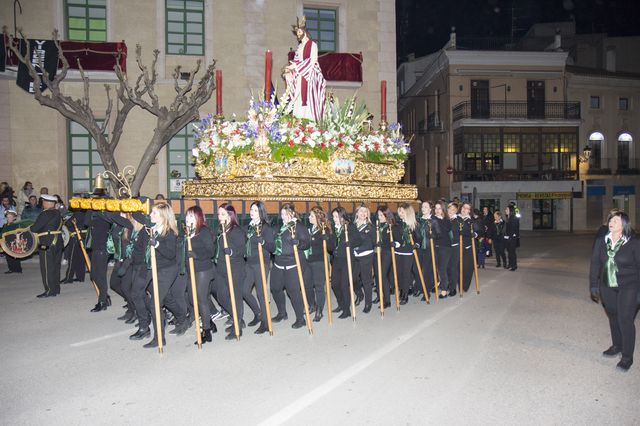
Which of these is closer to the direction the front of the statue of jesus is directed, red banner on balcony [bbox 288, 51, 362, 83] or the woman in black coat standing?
the woman in black coat standing

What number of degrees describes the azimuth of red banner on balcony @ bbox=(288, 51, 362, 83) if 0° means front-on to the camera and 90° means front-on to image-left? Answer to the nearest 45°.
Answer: approximately 0°

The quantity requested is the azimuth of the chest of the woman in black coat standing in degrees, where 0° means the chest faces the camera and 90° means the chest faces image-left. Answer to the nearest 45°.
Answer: approximately 45°

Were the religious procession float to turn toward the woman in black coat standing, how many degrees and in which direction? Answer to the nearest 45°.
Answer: approximately 90° to its left

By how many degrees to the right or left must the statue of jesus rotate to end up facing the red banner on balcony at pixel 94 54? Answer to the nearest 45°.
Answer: approximately 90° to its right

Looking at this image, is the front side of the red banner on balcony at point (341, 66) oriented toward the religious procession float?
yes

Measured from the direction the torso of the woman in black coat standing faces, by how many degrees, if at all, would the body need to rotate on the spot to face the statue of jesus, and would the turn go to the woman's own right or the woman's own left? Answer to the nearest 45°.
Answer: approximately 90° to the woman's own right

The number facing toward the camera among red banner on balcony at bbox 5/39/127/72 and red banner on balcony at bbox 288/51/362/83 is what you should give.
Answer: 2

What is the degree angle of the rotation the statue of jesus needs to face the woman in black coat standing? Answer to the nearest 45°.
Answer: approximately 90° to its left
